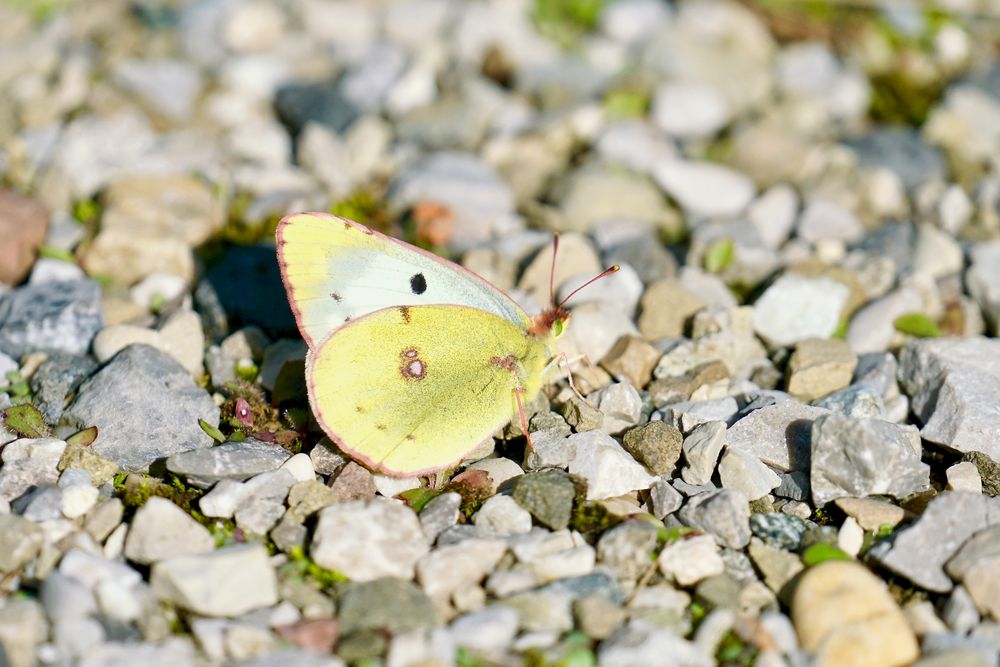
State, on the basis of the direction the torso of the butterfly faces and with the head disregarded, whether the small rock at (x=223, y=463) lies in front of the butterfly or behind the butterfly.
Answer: behind

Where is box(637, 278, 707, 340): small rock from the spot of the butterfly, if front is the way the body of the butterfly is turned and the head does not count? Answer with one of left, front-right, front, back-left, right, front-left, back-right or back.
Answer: front-left

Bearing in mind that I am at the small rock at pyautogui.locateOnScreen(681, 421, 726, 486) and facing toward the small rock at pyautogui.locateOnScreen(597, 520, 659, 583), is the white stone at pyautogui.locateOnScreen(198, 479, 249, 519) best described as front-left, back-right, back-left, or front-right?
front-right

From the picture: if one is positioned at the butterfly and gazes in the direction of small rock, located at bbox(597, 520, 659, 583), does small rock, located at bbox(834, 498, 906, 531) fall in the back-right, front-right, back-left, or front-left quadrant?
front-left

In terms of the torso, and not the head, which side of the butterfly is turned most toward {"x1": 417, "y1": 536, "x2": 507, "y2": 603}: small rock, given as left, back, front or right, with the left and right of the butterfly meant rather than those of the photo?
right

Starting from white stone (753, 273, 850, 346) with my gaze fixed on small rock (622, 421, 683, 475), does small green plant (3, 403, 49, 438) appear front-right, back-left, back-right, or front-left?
front-right

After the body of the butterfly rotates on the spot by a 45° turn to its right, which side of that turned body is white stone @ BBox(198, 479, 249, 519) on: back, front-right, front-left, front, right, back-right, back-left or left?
right

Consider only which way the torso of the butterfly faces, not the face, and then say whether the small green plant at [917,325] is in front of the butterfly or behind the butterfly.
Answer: in front

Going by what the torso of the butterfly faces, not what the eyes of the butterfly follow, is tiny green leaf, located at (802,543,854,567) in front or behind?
in front

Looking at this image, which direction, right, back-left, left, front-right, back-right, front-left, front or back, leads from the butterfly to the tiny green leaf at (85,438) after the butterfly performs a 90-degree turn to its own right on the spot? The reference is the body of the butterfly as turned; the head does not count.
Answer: right

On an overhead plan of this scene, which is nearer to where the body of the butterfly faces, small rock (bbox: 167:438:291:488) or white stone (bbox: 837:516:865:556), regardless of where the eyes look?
the white stone

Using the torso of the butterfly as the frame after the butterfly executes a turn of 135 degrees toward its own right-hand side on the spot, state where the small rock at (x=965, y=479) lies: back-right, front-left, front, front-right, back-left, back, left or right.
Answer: back-left

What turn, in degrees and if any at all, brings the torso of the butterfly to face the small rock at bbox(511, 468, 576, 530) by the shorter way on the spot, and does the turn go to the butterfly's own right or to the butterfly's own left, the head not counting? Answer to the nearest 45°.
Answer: approximately 45° to the butterfly's own right

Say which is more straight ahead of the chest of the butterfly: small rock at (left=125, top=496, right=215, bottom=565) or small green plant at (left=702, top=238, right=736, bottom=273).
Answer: the small green plant

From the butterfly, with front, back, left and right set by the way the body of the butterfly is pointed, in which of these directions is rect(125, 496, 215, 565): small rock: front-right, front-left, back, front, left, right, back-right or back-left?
back-right

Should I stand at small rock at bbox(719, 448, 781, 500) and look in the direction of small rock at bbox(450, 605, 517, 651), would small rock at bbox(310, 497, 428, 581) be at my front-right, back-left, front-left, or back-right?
front-right

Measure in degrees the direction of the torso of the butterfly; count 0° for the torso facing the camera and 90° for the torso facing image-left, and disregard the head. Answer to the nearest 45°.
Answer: approximately 270°
